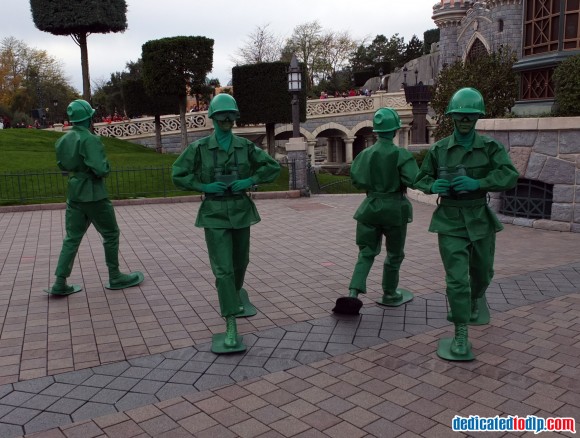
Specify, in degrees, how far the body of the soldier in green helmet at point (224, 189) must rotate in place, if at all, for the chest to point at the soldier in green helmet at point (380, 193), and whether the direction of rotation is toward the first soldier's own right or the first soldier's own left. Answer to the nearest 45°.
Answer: approximately 90° to the first soldier's own left

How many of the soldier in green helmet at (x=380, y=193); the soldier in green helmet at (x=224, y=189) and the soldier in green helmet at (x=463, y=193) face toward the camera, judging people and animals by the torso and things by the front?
2

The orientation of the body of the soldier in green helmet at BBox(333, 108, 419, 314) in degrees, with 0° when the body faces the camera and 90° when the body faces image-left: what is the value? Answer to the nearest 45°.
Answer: approximately 225°

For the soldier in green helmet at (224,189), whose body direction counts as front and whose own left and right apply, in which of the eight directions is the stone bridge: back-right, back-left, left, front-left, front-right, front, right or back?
back

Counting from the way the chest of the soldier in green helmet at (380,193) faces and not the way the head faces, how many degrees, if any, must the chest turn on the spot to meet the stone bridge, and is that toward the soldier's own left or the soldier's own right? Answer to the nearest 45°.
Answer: approximately 45° to the soldier's own left

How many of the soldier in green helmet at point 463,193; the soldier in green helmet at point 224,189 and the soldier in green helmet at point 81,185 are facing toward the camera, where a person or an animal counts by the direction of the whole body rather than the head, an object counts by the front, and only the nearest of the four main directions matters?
2

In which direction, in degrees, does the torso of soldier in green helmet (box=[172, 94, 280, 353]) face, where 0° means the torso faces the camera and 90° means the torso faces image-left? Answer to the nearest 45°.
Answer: approximately 0°

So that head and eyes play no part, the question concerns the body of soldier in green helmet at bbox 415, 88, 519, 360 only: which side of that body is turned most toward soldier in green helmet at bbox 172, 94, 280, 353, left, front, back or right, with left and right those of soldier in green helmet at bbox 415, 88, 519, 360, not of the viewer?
right
